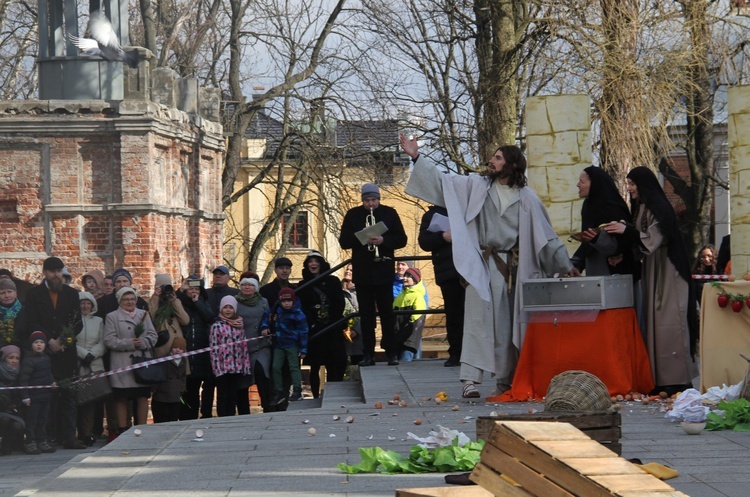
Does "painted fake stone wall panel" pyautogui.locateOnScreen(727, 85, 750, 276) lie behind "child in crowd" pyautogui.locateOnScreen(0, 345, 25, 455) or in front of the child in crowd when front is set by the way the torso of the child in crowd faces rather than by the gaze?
in front

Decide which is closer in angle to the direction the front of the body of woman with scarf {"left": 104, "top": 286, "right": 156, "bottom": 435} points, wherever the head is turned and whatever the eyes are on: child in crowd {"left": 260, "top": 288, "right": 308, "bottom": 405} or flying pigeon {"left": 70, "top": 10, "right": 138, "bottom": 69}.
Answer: the child in crowd

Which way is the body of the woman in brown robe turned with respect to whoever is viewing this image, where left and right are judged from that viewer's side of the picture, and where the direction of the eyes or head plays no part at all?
facing to the left of the viewer

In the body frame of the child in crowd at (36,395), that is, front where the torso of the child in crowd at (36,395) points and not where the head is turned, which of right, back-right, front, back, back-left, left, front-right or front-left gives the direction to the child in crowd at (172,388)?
front-left

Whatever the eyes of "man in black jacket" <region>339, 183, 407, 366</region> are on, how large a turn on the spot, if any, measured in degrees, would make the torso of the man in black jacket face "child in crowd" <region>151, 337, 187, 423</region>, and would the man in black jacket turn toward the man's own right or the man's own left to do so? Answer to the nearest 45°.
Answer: approximately 90° to the man's own right

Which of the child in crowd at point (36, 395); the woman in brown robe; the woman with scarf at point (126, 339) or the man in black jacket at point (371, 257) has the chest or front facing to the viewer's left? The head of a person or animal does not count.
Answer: the woman in brown robe

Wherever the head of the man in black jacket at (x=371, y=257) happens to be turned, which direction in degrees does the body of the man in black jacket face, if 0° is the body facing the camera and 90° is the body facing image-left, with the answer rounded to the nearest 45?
approximately 0°
